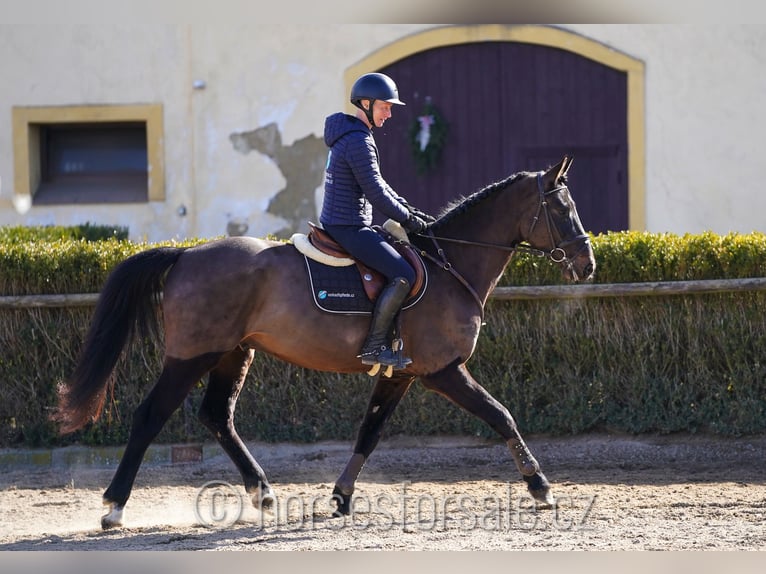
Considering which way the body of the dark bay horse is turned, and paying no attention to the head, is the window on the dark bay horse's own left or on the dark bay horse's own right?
on the dark bay horse's own left

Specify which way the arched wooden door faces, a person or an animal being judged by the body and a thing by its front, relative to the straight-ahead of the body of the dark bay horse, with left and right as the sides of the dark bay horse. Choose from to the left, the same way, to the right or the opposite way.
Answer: to the right

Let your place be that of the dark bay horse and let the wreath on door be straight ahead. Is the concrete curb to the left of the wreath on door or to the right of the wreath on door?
left

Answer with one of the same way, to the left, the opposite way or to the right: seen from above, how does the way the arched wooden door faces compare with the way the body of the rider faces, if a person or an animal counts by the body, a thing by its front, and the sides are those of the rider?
to the right

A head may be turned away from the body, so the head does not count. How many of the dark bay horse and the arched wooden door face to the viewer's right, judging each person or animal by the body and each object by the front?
1

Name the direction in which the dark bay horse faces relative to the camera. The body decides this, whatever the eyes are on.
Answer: to the viewer's right

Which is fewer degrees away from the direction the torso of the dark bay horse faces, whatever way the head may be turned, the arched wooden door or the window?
the arched wooden door

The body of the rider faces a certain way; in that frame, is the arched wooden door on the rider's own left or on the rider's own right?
on the rider's own left

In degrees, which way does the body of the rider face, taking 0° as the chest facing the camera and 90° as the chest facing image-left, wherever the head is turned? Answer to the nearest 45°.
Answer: approximately 270°

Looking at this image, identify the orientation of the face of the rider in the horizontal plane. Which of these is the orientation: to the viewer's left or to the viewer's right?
to the viewer's right
